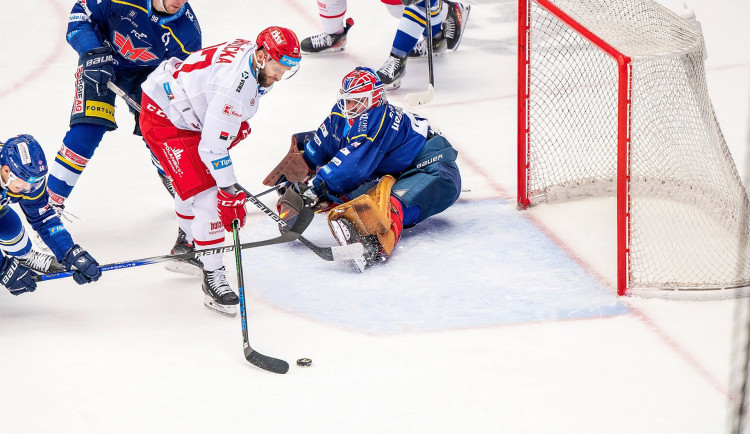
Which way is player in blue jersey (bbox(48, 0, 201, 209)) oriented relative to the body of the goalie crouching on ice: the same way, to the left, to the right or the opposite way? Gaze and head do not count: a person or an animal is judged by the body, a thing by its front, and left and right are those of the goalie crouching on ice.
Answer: to the left

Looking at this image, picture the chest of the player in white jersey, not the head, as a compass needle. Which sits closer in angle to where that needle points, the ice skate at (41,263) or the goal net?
the goal net

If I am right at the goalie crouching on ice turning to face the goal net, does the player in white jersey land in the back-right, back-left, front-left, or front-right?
back-right

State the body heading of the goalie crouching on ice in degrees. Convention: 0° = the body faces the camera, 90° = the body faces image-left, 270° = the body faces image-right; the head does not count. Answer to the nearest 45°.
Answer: approximately 45°

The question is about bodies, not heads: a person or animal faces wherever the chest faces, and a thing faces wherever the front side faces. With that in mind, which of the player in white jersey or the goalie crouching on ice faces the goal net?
the player in white jersey

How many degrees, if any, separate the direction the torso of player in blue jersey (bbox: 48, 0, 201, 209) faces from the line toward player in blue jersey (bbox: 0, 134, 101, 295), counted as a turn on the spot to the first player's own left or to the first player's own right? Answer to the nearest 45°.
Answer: approximately 90° to the first player's own right

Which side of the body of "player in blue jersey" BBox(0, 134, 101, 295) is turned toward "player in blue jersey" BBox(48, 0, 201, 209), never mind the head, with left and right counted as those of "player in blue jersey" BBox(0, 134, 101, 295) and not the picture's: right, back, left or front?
left

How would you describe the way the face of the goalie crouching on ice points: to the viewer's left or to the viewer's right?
to the viewer's left

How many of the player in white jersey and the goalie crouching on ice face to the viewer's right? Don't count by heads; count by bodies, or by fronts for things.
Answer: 1

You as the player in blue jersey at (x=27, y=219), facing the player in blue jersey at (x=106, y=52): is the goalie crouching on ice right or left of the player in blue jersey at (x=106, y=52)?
right

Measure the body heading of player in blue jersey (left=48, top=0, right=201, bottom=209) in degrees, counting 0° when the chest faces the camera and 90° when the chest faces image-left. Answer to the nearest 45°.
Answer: approximately 315°
